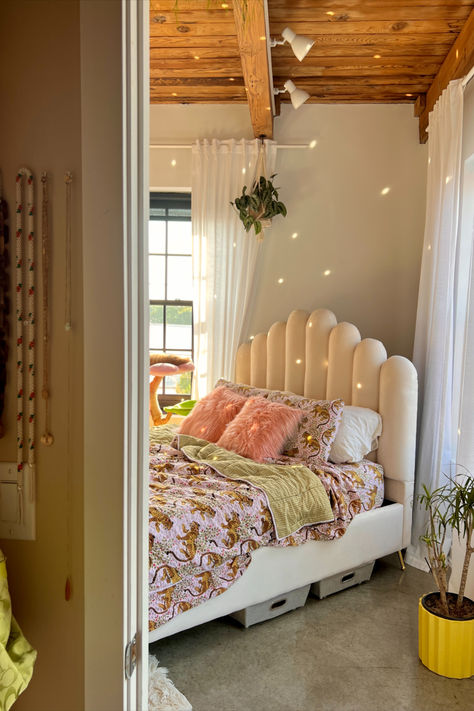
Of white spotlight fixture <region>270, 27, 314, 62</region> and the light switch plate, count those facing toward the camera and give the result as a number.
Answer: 1

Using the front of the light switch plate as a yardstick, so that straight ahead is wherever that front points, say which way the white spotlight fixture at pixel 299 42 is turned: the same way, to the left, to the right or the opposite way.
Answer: to the left

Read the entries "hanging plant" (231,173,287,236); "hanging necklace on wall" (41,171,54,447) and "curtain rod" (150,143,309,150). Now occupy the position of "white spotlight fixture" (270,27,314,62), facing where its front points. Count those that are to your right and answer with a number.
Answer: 1

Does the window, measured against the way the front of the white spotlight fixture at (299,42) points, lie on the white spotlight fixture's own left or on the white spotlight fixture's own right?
on the white spotlight fixture's own left

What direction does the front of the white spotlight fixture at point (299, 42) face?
to the viewer's right

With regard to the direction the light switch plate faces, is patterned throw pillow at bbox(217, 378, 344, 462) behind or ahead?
behind

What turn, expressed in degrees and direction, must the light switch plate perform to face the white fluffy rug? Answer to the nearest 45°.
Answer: approximately 135° to its left

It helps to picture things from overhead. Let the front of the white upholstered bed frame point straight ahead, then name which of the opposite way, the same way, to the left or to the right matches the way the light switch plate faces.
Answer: to the left

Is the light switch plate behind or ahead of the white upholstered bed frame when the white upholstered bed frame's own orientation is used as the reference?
ahead

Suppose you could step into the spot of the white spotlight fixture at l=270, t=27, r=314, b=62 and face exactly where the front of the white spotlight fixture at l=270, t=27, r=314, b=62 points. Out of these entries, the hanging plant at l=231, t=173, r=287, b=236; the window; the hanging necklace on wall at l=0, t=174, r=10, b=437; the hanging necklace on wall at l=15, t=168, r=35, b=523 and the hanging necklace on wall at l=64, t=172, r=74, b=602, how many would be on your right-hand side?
3
